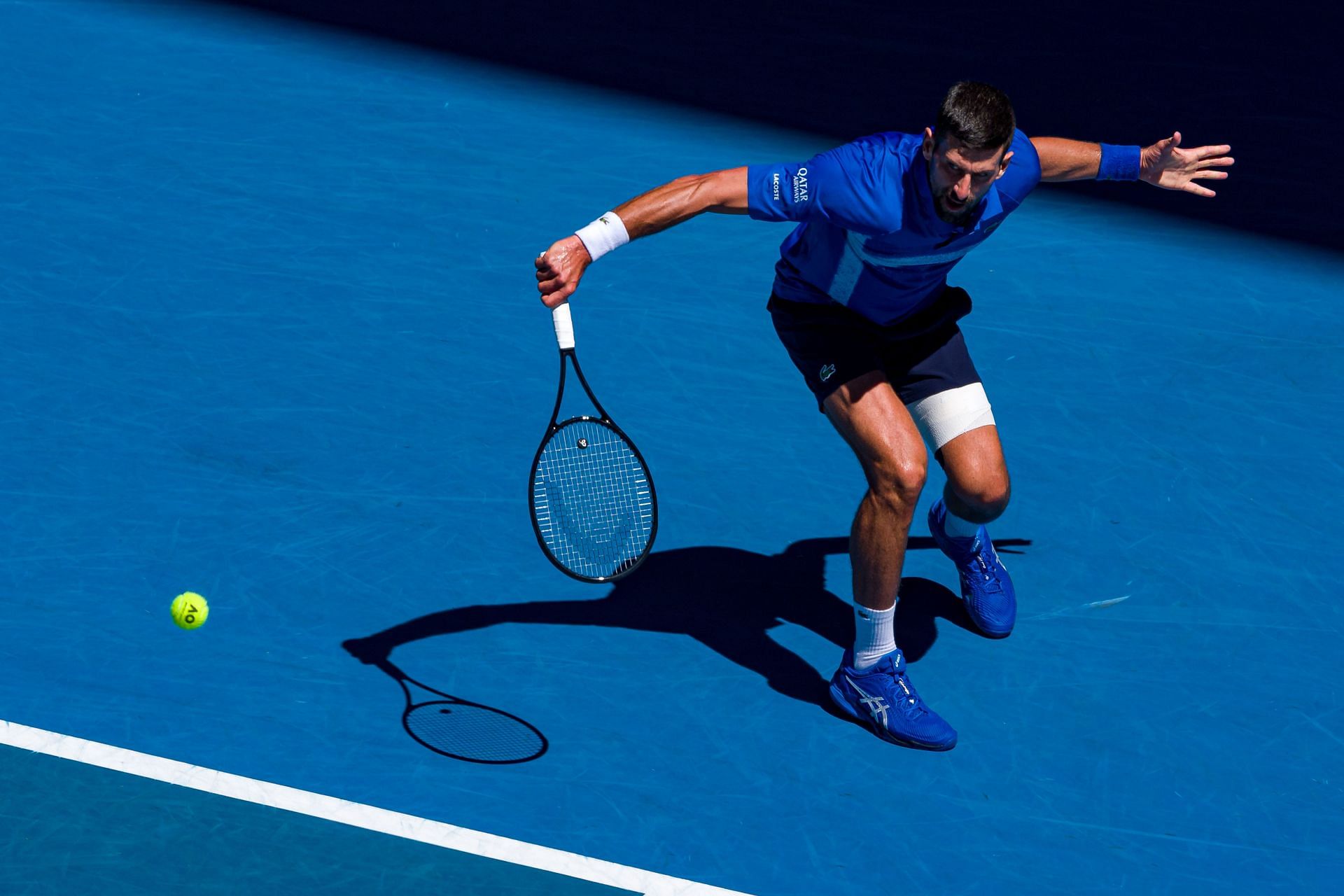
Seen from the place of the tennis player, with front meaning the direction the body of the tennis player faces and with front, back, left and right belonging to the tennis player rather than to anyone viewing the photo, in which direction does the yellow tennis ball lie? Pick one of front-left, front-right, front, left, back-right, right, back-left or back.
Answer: back-right

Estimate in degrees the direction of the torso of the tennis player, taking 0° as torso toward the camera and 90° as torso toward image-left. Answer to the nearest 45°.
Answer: approximately 315°
